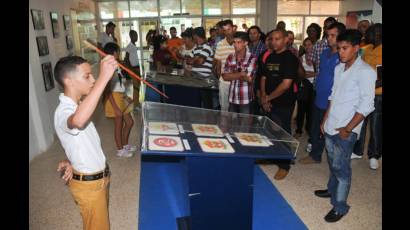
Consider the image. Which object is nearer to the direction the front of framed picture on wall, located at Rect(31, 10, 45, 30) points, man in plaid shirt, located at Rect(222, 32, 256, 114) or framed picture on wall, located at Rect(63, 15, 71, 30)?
the man in plaid shirt

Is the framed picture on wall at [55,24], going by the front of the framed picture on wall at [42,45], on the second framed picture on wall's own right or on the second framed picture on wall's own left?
on the second framed picture on wall's own left

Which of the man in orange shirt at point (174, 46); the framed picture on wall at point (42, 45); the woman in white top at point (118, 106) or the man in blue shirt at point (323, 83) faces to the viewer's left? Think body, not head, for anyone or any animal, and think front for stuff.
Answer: the man in blue shirt

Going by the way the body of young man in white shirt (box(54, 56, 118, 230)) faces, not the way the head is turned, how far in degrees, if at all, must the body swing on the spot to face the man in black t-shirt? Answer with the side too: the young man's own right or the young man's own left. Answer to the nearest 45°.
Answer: approximately 45° to the young man's own left

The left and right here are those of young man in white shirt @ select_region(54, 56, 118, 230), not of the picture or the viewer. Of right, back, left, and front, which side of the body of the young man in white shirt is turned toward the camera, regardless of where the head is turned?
right

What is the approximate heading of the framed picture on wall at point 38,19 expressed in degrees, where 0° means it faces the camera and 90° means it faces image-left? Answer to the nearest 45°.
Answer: approximately 315°

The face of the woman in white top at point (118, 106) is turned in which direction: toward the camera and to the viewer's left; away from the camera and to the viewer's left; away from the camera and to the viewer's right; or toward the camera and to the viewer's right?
away from the camera and to the viewer's right

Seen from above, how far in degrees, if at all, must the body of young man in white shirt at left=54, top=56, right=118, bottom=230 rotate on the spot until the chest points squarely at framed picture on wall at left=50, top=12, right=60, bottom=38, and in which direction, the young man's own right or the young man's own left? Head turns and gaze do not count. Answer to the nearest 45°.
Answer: approximately 90° to the young man's own left

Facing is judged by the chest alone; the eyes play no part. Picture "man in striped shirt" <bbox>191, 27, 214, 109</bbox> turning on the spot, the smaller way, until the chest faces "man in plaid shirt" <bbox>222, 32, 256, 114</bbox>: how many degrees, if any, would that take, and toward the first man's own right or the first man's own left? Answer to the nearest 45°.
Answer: approximately 135° to the first man's own left

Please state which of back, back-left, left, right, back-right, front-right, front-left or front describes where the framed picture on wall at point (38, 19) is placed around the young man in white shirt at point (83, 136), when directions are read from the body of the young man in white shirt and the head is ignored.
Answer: left

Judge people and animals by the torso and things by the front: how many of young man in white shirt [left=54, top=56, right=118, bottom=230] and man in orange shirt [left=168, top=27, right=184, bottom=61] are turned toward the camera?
1
